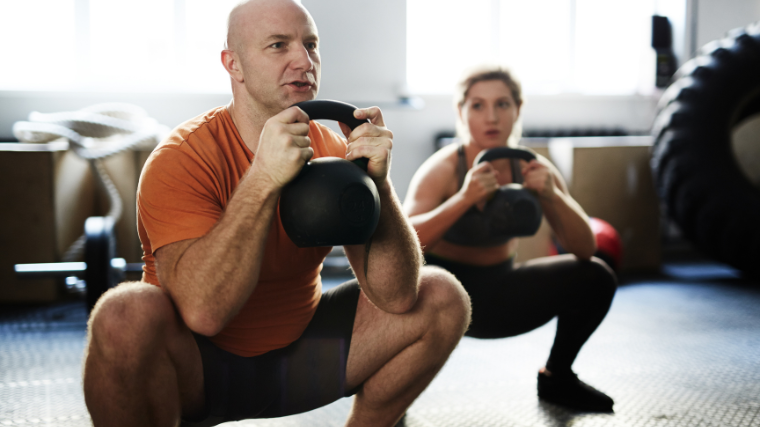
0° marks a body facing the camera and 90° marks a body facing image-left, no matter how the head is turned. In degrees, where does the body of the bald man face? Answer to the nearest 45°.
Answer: approximately 315°

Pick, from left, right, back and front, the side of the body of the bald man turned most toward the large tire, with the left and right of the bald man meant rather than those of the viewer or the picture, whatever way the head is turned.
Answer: left

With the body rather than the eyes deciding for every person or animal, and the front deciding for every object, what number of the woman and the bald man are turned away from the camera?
0

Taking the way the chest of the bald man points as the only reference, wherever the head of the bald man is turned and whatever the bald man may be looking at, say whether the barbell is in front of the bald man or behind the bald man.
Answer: behind

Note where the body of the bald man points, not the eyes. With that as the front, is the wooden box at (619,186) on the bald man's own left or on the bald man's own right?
on the bald man's own left

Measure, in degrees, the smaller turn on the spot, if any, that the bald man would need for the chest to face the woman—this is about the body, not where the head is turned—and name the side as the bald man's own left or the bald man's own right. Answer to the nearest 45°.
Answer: approximately 90° to the bald man's own left

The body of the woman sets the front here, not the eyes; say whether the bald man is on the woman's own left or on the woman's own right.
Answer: on the woman's own right

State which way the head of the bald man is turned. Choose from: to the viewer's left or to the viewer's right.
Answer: to the viewer's right
